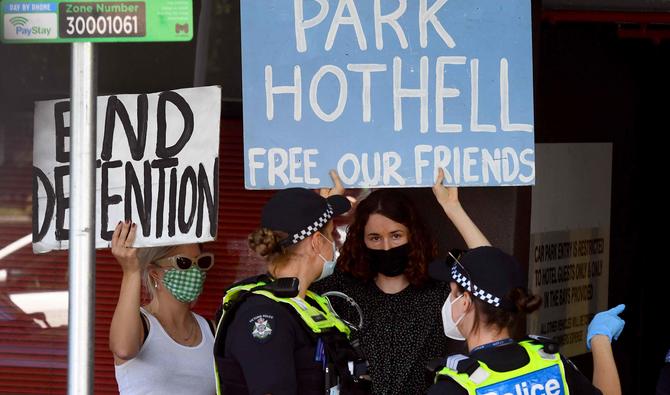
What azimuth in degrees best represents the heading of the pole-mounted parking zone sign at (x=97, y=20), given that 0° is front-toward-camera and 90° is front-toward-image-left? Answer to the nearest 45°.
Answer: approximately 0°

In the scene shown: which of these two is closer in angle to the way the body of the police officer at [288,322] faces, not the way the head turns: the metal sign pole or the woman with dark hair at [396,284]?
the woman with dark hair

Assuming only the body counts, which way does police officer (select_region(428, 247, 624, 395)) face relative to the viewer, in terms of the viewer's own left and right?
facing away from the viewer and to the left of the viewer

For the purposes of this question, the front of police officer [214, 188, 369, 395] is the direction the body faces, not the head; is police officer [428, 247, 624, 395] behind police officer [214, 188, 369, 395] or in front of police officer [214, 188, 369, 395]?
in front

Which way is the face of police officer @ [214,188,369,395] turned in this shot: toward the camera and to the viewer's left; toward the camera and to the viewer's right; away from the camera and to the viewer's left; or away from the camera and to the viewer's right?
away from the camera and to the viewer's right

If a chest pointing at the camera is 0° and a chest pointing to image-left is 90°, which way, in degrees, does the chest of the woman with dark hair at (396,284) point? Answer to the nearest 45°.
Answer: approximately 0°
